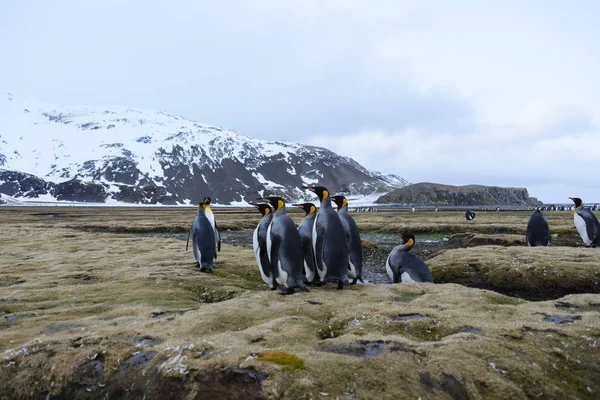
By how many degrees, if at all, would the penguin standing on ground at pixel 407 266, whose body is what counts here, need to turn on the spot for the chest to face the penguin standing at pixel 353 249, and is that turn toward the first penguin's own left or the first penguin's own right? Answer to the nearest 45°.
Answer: approximately 45° to the first penguin's own left

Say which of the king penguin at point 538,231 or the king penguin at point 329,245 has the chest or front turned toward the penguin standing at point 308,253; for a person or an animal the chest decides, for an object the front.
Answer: the king penguin at point 329,245

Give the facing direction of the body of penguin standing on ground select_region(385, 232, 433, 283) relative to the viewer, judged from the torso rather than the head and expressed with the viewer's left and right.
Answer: facing to the left of the viewer

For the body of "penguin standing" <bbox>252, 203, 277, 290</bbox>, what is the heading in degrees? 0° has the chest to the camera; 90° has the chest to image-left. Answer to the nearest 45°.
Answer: approximately 90°

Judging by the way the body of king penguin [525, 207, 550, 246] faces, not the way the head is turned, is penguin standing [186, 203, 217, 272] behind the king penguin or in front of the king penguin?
behind

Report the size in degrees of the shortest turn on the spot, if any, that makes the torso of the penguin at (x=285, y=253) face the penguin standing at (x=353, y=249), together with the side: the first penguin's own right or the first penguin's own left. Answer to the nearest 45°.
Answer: approximately 90° to the first penguin's own right

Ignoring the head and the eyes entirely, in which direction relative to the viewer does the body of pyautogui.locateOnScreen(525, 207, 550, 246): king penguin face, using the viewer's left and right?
facing away from the viewer

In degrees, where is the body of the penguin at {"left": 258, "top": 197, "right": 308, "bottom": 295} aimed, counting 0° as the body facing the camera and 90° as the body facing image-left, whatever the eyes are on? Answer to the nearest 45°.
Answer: approximately 135°
